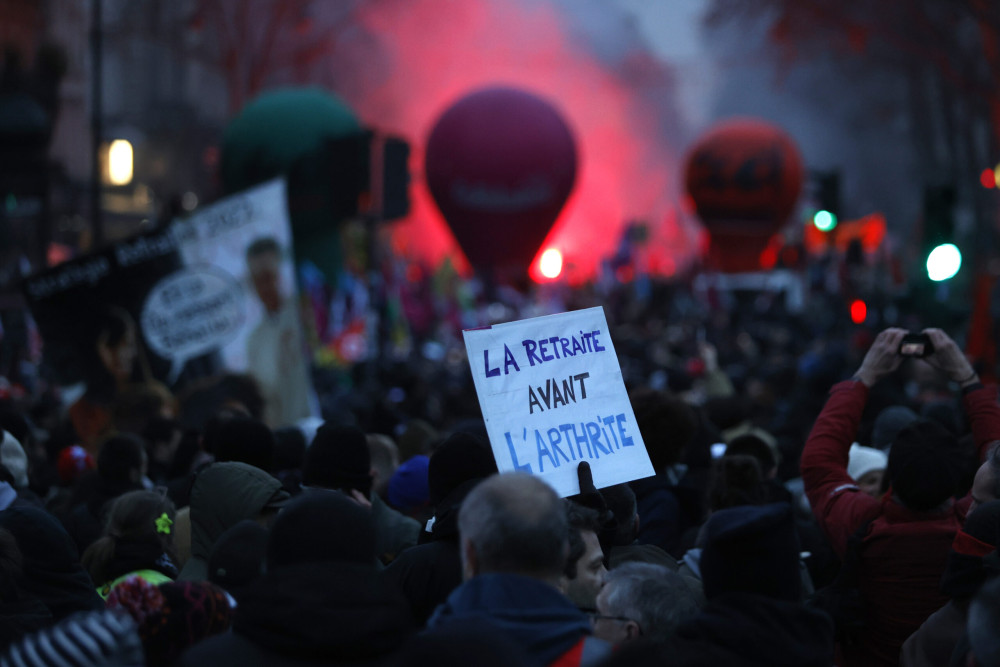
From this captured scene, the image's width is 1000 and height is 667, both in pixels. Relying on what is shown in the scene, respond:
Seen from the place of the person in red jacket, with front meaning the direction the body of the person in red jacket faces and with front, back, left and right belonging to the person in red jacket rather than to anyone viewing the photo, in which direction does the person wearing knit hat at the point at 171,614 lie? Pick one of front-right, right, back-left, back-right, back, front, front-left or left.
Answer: back-left

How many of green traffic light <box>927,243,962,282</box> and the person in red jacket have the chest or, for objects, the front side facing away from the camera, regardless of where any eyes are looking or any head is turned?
1

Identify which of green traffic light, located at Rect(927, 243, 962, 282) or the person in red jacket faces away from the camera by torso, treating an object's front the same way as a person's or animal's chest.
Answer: the person in red jacket

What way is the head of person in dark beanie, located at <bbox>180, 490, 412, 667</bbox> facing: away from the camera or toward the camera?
away from the camera

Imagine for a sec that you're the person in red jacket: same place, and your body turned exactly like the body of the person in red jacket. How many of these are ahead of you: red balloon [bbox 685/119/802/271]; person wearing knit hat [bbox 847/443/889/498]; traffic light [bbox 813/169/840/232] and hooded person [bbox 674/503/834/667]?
3

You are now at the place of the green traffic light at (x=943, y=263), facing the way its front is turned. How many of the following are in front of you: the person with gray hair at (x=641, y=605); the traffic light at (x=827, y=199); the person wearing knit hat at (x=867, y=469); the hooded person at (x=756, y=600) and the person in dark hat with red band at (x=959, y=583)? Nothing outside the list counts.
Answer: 4

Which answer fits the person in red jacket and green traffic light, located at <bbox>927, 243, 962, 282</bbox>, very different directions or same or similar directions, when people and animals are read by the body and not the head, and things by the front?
very different directions

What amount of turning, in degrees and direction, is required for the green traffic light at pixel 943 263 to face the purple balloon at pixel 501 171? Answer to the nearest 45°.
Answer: approximately 135° to its right

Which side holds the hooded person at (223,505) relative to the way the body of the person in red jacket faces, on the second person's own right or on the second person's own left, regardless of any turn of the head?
on the second person's own left

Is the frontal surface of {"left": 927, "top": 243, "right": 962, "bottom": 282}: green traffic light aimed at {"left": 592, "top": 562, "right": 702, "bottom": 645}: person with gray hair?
yes

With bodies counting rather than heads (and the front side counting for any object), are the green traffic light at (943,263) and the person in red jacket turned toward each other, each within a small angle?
yes

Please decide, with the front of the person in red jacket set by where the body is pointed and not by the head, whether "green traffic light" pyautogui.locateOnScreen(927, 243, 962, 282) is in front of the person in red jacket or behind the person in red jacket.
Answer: in front

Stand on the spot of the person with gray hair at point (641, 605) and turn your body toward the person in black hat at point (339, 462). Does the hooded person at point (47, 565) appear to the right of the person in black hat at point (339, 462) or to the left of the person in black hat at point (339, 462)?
left

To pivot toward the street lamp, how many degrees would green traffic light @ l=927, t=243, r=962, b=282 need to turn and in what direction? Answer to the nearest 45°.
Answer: approximately 135° to its right

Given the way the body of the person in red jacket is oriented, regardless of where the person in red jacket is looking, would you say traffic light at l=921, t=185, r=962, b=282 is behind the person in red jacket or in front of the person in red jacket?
in front

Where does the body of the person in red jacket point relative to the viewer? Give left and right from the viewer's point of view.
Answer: facing away from the viewer
